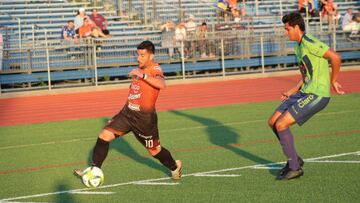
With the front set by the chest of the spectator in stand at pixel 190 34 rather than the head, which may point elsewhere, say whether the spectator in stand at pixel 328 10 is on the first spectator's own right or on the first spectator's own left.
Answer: on the first spectator's own left

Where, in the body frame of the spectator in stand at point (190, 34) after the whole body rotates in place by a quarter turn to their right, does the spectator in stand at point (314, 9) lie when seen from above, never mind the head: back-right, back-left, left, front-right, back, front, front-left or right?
back-right

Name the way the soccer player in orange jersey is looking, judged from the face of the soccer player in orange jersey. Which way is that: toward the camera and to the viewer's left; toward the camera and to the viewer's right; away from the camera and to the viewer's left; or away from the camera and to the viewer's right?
toward the camera and to the viewer's left

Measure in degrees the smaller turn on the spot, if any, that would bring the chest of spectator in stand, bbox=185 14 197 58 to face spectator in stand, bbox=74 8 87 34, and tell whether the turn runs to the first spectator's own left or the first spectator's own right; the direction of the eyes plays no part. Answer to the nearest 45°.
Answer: approximately 45° to the first spectator's own right

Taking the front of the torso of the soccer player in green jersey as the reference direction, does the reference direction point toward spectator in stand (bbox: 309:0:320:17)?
no

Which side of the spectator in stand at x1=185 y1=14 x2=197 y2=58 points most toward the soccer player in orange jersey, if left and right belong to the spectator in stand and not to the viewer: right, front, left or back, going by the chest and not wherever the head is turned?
front

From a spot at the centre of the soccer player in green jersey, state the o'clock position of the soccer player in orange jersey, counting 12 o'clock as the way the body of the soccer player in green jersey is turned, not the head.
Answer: The soccer player in orange jersey is roughly at 12 o'clock from the soccer player in green jersey.

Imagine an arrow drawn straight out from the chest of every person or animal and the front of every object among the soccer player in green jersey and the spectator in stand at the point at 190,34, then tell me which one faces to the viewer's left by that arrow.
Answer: the soccer player in green jersey

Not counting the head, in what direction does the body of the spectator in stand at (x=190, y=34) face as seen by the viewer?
toward the camera

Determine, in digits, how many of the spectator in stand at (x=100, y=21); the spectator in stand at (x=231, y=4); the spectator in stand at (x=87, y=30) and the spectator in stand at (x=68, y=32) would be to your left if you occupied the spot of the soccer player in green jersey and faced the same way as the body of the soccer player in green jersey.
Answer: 0

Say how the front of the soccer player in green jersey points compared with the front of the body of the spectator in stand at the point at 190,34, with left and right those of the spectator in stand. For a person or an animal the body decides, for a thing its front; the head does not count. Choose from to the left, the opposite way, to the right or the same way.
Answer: to the right

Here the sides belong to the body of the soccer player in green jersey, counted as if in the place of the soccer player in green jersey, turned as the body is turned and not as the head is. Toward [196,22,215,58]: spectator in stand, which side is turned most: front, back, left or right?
right

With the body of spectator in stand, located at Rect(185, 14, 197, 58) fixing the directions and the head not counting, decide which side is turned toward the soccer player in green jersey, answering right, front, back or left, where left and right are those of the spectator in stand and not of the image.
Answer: front

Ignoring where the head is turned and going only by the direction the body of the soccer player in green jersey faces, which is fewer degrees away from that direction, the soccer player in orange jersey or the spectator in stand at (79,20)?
the soccer player in orange jersey

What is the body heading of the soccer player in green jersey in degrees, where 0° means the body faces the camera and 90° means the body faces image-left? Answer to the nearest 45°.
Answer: approximately 90°

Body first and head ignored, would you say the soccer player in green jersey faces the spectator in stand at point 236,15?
no

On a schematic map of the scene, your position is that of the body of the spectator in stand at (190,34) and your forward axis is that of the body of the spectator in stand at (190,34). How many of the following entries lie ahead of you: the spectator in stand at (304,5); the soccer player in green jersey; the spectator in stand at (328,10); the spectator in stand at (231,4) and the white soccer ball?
2

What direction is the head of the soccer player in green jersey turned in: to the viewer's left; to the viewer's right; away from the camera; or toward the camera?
to the viewer's left

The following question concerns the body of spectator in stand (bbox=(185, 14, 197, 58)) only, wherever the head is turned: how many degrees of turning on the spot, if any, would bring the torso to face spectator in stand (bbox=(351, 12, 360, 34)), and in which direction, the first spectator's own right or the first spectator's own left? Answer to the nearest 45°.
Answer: approximately 90° to the first spectator's own left
